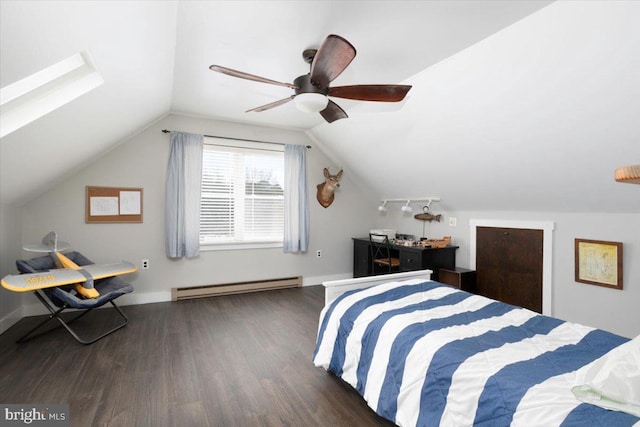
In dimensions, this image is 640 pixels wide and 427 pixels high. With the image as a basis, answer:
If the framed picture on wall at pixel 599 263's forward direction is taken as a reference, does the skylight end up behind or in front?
in front

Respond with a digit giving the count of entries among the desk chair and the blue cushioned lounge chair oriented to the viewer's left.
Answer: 0

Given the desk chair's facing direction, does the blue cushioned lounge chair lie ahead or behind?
behind

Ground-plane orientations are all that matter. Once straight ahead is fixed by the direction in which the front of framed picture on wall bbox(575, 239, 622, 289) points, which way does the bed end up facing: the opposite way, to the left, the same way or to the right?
to the right

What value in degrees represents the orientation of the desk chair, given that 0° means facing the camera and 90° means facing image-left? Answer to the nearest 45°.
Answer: approximately 225°

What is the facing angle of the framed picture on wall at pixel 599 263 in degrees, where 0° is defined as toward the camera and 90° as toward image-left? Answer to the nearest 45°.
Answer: approximately 45°

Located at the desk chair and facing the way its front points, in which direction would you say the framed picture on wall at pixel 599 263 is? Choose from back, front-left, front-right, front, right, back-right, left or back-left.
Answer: right

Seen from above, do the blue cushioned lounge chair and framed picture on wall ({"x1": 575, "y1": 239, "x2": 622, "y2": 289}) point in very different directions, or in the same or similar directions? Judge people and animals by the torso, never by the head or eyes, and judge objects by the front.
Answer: very different directions

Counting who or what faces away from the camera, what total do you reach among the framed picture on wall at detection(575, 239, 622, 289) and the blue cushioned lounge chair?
0

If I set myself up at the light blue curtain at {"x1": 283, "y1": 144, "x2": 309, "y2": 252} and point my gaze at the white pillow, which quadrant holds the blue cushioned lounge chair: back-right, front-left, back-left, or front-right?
front-right

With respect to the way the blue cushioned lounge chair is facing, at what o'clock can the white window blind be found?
The white window blind is roughly at 10 o'clock from the blue cushioned lounge chair.

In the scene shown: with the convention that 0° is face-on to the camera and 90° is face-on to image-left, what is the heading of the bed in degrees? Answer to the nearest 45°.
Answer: approximately 135°

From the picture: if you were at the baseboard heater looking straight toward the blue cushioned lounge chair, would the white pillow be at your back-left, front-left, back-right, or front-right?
front-left

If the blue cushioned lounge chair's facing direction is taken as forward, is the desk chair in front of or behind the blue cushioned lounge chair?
in front

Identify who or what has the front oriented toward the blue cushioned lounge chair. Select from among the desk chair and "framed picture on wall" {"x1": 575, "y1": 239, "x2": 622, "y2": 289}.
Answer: the framed picture on wall

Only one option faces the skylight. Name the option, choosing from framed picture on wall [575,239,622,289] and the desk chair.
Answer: the framed picture on wall

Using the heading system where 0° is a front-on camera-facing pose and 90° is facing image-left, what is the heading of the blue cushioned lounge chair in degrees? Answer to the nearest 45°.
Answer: approximately 315°

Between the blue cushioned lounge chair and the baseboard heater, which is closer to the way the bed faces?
the baseboard heater
